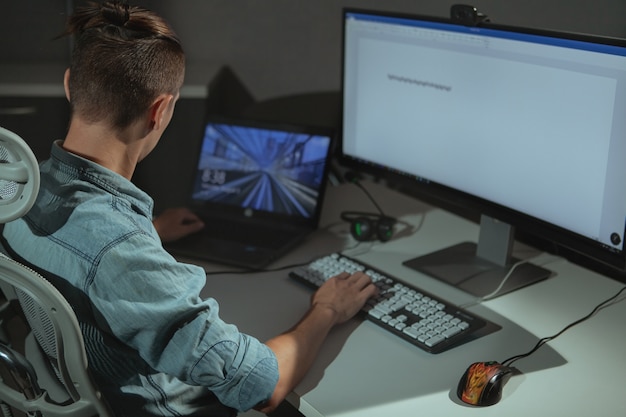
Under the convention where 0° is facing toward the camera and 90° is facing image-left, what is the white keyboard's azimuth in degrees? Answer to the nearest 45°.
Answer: approximately 45°

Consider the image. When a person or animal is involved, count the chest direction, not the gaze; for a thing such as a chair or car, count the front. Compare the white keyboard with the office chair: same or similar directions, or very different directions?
very different directions

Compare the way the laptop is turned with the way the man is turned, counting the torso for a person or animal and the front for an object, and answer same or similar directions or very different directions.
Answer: very different directions

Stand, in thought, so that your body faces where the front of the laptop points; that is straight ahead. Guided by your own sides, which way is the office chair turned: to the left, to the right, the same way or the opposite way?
the opposite way

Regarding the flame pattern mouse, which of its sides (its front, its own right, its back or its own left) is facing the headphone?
left

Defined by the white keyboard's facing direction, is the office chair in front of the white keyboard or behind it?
in front

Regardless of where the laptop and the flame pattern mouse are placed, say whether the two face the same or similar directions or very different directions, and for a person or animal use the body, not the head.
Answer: very different directions

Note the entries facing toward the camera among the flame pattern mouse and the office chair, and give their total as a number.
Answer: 0

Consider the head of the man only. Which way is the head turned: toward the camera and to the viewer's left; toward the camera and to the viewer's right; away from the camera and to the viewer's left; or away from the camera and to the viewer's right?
away from the camera and to the viewer's right

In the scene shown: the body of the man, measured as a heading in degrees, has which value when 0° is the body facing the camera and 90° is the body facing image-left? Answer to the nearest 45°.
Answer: approximately 225°
